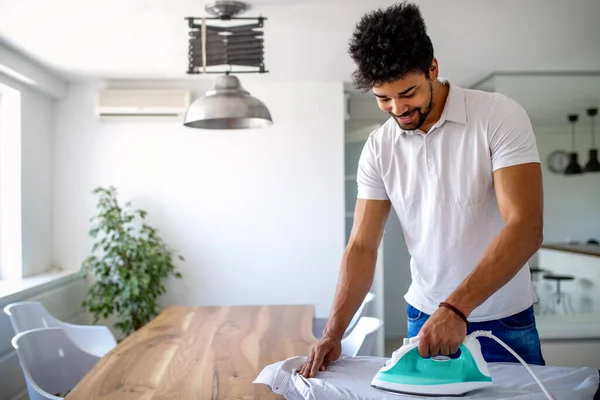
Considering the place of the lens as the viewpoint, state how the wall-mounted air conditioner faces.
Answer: facing the viewer

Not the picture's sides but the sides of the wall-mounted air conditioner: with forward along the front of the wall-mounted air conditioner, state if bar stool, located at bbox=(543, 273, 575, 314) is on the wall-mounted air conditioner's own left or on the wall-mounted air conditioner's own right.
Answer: on the wall-mounted air conditioner's own left

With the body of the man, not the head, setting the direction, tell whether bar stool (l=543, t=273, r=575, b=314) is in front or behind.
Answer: behind

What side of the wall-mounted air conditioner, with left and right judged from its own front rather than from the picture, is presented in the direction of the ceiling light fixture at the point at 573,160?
left

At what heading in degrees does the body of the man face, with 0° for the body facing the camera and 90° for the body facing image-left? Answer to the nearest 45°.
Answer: approximately 45°

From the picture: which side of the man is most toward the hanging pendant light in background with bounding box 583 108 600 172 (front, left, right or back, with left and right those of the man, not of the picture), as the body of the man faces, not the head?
back

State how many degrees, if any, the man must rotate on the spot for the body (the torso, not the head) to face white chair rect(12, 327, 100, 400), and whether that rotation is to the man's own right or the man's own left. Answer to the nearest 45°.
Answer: approximately 90° to the man's own right

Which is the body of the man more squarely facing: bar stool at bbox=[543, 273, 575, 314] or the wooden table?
the wooden table

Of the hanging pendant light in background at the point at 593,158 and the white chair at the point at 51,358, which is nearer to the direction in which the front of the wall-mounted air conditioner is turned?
the white chair

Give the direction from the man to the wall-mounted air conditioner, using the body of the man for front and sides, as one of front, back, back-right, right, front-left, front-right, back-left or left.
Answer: right

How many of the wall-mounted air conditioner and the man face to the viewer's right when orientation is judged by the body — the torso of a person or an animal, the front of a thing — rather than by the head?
0

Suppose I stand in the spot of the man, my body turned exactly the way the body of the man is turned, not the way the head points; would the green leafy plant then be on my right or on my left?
on my right

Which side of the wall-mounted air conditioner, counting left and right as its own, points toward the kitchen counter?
left
